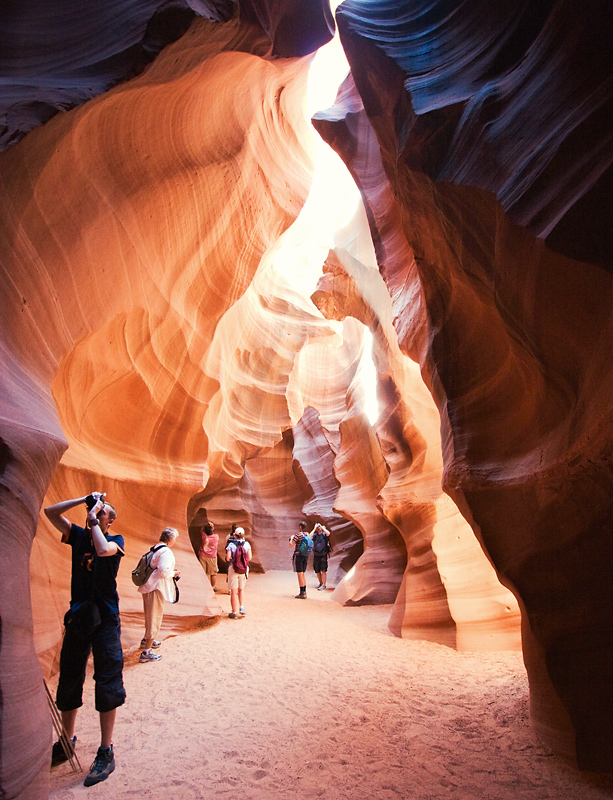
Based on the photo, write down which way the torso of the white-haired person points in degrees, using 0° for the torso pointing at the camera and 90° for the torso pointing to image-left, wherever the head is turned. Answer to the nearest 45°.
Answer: approximately 270°

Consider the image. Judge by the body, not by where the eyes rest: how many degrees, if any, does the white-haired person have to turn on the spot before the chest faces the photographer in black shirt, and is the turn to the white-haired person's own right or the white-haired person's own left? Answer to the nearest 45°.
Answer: approximately 90° to the white-haired person's own right
